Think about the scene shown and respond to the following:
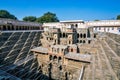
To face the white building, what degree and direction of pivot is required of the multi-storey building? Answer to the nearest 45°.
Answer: approximately 135° to its left

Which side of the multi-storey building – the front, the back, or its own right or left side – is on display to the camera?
front
